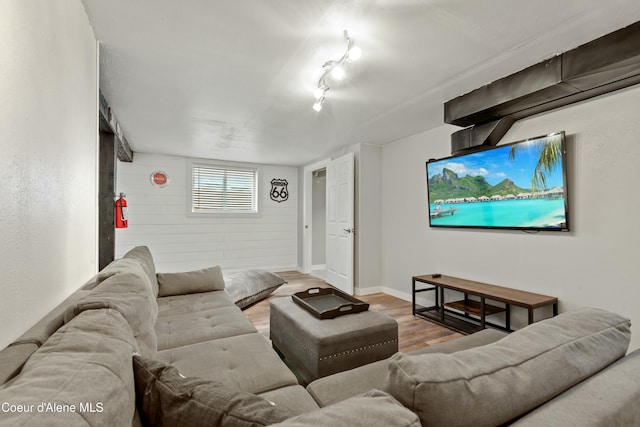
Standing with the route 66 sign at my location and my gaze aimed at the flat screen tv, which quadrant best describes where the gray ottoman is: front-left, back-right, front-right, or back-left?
front-right

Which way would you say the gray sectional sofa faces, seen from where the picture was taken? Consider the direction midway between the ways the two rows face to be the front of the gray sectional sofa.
facing away from the viewer and to the right of the viewer

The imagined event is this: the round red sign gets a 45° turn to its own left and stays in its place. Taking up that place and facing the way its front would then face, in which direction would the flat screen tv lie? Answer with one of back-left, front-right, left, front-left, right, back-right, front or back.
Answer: front

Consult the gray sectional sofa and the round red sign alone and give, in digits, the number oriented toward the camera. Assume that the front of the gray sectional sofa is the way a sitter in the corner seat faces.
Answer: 1

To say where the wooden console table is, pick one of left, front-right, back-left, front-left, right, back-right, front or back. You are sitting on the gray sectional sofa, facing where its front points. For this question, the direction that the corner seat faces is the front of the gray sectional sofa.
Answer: front

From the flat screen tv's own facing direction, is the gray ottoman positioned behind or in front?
in front

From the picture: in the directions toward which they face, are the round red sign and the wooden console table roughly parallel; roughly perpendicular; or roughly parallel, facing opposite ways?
roughly perpendicular

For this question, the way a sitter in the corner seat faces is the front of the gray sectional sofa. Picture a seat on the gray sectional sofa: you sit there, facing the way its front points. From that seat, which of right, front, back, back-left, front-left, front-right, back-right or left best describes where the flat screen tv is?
front

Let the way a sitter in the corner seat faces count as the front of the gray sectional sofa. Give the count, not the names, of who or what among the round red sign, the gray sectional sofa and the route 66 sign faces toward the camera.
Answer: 2

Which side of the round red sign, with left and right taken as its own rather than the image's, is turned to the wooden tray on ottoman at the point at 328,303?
front

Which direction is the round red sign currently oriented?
toward the camera

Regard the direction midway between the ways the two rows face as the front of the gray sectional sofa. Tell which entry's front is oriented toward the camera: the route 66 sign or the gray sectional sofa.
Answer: the route 66 sign

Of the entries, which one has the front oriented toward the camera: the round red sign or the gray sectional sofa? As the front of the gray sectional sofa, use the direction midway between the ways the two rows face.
the round red sign

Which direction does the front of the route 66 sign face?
toward the camera

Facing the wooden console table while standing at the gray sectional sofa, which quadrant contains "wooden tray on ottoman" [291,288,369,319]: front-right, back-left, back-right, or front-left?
front-left

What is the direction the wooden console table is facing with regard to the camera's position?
facing the viewer and to the left of the viewer

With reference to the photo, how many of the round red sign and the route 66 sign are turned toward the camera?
2
